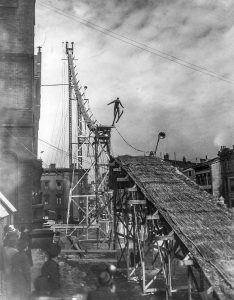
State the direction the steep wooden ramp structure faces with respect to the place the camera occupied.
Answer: facing the viewer and to the right of the viewer

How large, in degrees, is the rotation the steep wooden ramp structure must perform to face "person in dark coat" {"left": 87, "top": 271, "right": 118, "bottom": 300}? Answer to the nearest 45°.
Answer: approximately 45° to its right

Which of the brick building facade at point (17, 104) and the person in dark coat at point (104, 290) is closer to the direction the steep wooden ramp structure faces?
the person in dark coat

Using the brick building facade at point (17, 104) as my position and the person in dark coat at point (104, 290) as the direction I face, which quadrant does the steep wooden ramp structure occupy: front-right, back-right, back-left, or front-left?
front-left

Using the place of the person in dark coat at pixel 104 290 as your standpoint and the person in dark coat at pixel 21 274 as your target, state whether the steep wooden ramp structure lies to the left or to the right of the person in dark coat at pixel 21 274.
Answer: right

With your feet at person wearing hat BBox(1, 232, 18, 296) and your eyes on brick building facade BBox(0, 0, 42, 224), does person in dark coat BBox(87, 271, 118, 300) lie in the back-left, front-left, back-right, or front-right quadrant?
back-right

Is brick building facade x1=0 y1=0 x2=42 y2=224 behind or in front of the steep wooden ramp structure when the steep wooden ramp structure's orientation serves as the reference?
behind

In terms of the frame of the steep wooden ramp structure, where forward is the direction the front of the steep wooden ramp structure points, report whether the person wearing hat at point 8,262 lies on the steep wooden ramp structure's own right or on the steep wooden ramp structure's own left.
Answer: on the steep wooden ramp structure's own right

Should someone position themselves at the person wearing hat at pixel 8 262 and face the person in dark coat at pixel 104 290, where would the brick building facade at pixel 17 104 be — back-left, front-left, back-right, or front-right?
back-left

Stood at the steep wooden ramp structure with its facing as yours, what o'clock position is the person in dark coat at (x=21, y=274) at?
The person in dark coat is roughly at 3 o'clock from the steep wooden ramp structure.

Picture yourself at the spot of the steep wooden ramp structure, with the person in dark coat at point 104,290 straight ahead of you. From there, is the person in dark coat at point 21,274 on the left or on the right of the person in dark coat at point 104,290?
right
